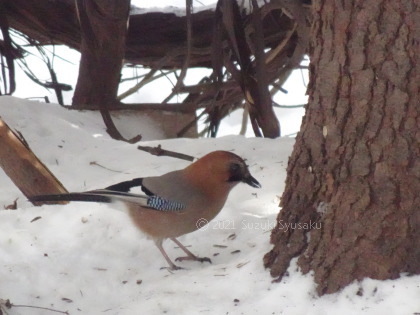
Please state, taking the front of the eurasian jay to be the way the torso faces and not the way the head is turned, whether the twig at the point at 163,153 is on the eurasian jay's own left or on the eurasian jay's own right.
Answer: on the eurasian jay's own left

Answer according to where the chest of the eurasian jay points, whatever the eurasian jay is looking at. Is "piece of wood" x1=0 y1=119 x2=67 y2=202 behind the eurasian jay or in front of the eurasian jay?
behind

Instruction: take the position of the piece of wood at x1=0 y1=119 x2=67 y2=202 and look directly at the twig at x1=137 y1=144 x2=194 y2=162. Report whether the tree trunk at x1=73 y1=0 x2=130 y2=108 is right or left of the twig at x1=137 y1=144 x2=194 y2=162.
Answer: left

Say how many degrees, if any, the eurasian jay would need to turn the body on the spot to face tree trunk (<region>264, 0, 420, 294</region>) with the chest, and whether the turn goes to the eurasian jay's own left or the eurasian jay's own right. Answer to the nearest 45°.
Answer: approximately 45° to the eurasian jay's own right

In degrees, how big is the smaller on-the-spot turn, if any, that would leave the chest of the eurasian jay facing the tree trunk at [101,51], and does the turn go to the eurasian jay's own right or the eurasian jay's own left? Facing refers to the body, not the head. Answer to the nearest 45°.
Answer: approximately 90° to the eurasian jay's own left

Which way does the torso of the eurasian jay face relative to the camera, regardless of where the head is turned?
to the viewer's right
